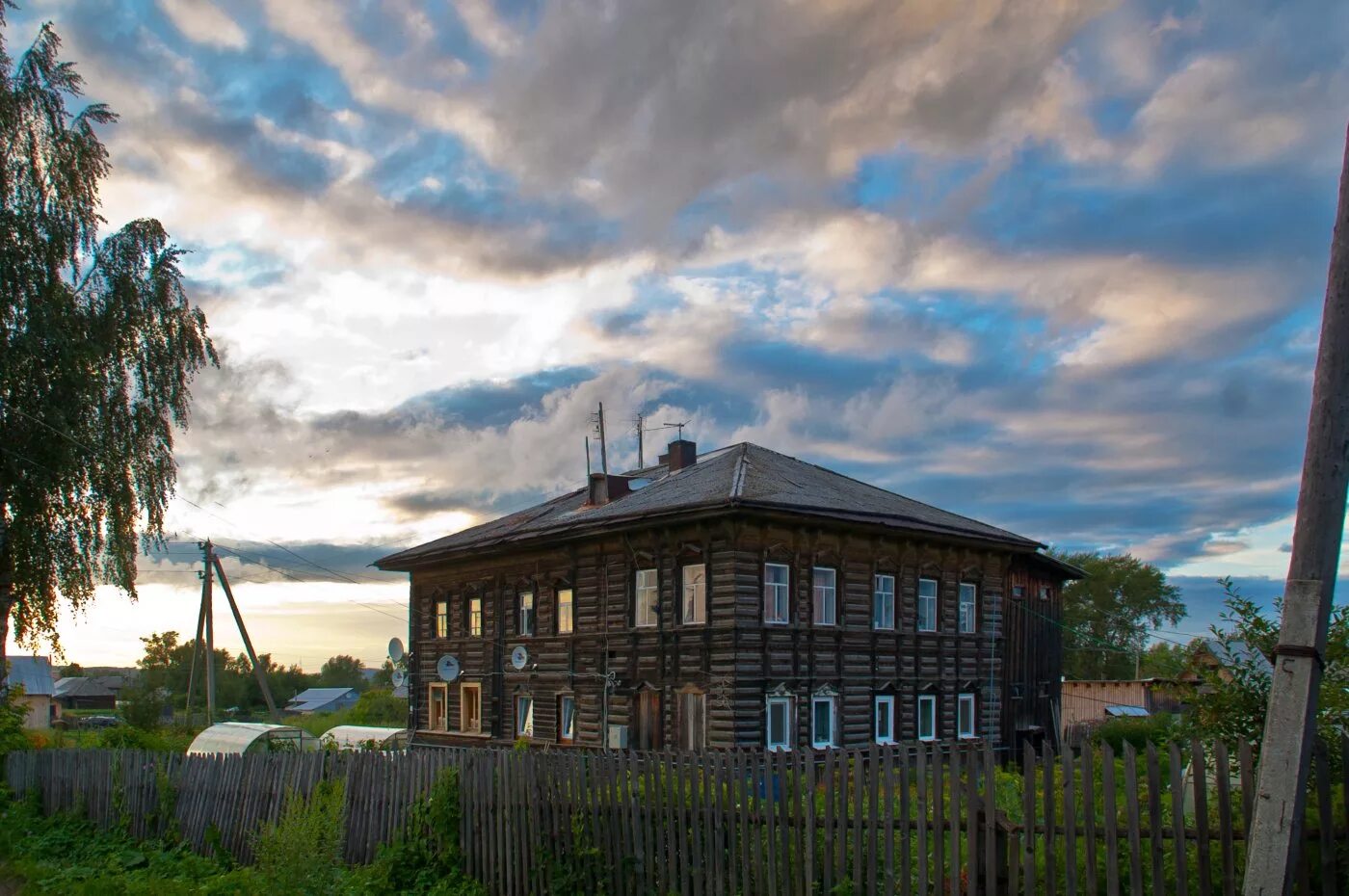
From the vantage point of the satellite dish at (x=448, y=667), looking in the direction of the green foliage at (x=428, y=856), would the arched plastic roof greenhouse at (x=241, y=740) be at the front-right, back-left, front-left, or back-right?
front-right

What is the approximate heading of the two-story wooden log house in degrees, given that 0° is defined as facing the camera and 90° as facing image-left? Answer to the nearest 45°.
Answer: approximately 45°

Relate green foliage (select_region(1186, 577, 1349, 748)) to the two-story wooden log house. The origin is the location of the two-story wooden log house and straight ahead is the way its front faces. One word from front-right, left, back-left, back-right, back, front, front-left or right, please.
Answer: front-left

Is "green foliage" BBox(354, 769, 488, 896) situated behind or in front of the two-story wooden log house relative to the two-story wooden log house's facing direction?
in front

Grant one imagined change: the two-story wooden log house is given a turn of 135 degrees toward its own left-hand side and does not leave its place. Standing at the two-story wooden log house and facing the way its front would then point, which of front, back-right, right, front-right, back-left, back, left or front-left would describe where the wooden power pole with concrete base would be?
right

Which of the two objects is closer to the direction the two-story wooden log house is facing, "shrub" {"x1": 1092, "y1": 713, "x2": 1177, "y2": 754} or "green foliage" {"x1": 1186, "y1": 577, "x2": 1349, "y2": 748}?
the green foliage

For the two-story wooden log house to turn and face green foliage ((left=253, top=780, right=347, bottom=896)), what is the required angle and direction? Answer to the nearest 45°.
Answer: approximately 45° to its left

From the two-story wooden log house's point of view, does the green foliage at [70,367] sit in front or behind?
in front

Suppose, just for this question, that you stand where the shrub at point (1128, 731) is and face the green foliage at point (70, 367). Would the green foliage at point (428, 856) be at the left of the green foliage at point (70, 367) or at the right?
left
